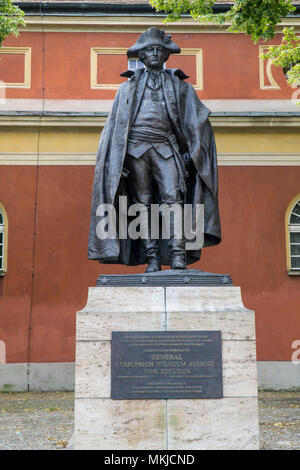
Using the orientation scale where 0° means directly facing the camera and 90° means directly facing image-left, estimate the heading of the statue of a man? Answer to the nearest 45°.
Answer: approximately 0°
